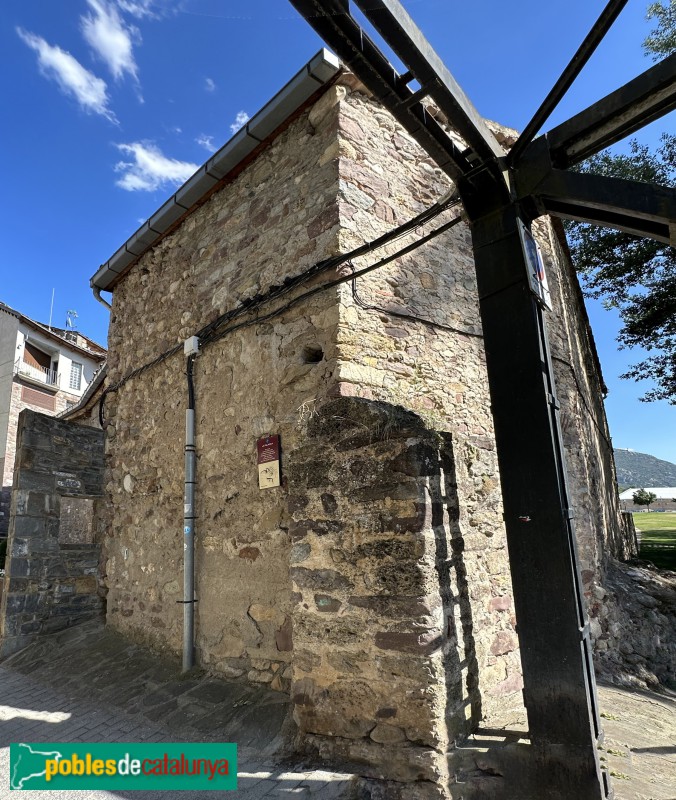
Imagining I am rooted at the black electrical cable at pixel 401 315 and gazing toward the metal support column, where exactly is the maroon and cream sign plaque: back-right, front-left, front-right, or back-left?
back-right

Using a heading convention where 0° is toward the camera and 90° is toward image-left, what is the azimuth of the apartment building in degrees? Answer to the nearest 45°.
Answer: approximately 315°

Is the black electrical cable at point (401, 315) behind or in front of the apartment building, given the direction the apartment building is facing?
in front

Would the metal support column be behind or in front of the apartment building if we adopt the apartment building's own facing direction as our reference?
in front

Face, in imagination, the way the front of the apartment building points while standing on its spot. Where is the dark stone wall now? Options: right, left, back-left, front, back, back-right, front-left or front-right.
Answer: front-right
